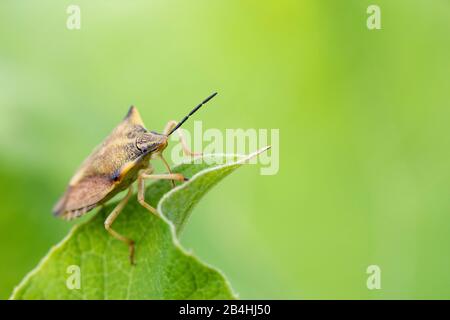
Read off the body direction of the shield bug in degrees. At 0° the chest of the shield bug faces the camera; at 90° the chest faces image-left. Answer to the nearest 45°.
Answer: approximately 270°
